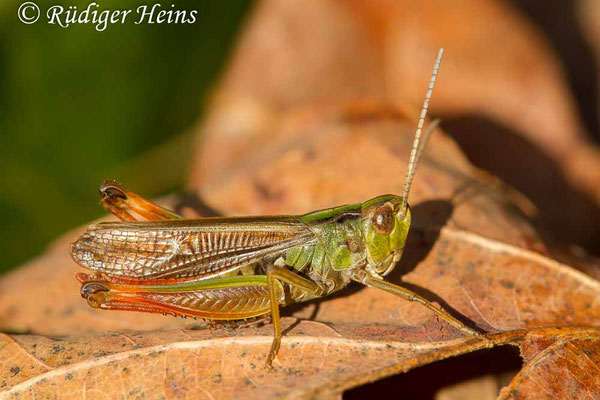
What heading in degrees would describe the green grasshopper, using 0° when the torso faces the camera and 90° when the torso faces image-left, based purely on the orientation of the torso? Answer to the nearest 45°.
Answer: approximately 270°
